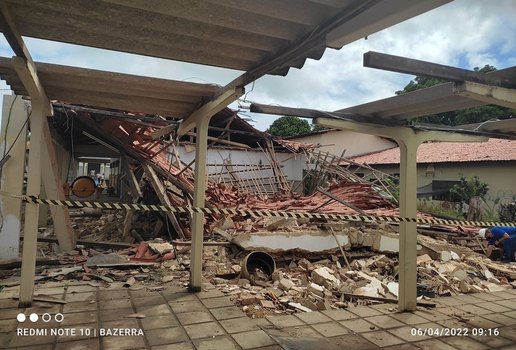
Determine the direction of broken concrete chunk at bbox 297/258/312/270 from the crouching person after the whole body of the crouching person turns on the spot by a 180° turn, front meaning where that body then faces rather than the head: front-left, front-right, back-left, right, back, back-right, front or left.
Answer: back-right

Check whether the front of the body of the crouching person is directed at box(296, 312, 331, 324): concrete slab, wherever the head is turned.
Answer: no

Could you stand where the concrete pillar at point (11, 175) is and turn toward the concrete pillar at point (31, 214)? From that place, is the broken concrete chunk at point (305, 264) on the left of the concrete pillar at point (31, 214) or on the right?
left

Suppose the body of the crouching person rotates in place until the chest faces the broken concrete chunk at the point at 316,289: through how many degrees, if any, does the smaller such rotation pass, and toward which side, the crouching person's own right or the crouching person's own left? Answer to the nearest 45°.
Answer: approximately 45° to the crouching person's own left

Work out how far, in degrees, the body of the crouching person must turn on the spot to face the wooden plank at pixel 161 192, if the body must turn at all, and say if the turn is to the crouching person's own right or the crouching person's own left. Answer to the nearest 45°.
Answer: approximately 45° to the crouching person's own left

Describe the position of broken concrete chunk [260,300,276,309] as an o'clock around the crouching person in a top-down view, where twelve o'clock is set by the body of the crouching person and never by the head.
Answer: The broken concrete chunk is roughly at 10 o'clock from the crouching person.

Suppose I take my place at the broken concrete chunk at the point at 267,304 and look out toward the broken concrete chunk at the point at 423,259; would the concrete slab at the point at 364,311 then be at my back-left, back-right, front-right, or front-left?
front-right

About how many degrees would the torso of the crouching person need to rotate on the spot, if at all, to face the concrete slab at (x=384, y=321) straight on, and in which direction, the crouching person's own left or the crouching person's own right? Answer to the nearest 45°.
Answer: approximately 90° to the crouching person's own left

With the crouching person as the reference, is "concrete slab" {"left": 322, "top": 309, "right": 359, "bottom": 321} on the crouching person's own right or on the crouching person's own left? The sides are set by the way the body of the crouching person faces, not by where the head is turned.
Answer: on the crouching person's own left

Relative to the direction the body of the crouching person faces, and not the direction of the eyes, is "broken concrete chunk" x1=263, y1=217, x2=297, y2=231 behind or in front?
in front

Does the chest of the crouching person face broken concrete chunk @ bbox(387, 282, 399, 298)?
no

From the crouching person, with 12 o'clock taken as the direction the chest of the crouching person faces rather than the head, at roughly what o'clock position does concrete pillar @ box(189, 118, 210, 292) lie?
The concrete pillar is roughly at 10 o'clock from the crouching person.

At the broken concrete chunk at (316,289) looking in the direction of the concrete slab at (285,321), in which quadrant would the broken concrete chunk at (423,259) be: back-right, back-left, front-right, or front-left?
back-left

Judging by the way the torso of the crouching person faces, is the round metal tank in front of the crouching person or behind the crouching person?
in front

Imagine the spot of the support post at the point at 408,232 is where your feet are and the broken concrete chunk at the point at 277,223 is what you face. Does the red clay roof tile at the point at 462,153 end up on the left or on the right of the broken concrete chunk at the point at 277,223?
right

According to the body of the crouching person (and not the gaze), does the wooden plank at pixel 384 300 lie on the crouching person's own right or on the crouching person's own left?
on the crouching person's own left

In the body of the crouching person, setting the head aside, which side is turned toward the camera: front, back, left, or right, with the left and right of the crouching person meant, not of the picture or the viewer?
left

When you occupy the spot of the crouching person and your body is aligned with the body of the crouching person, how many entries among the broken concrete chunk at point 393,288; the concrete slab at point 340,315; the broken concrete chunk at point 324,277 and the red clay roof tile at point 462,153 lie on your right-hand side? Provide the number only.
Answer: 1
